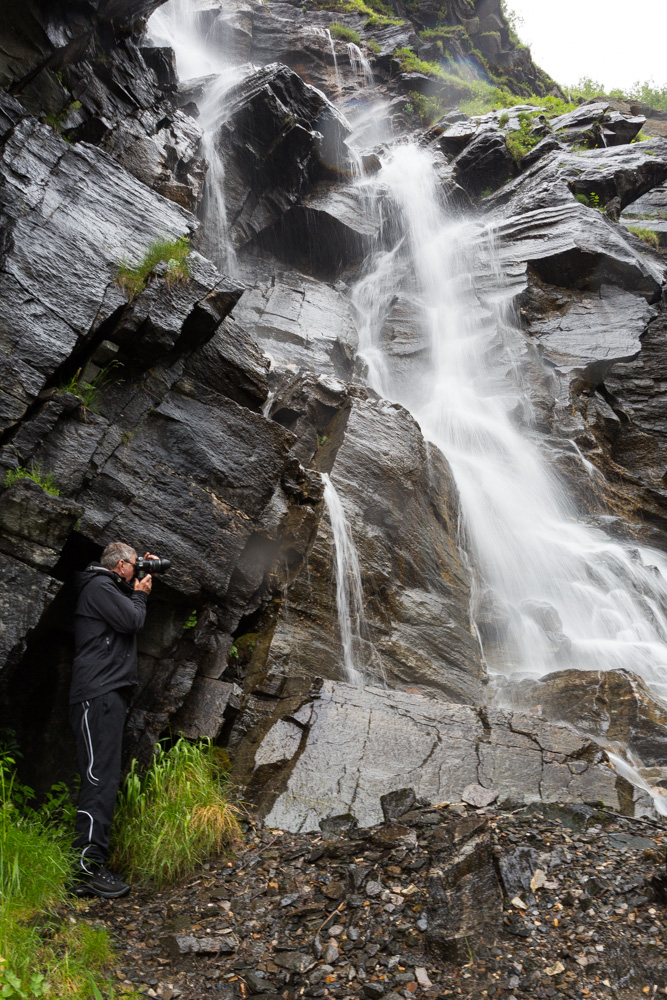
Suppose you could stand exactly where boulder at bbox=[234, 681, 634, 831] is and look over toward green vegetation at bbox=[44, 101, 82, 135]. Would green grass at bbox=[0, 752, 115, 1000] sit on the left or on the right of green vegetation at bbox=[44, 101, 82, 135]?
left

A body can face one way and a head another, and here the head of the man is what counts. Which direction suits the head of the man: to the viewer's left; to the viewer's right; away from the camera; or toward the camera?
to the viewer's right

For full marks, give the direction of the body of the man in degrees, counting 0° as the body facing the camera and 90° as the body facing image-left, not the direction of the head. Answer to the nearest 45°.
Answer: approximately 270°

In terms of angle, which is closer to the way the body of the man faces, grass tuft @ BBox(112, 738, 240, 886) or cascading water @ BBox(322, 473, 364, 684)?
the grass tuft

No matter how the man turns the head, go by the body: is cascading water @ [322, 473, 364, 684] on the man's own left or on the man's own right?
on the man's own left

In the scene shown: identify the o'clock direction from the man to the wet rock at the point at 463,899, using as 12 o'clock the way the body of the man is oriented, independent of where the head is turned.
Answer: The wet rock is roughly at 1 o'clock from the man.

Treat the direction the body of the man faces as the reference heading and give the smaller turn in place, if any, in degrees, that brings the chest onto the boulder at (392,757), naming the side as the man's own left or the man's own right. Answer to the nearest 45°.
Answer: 0° — they already face it
